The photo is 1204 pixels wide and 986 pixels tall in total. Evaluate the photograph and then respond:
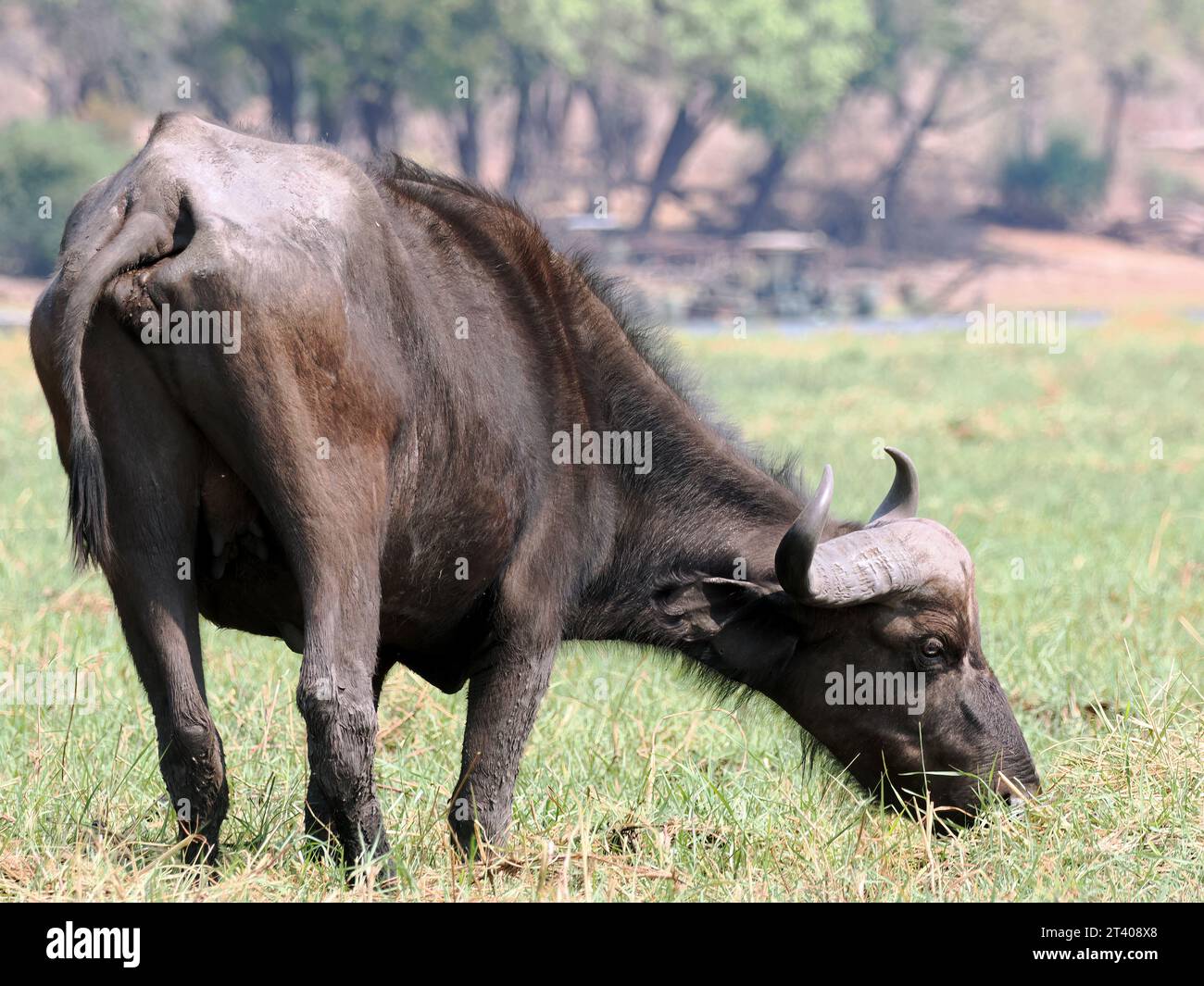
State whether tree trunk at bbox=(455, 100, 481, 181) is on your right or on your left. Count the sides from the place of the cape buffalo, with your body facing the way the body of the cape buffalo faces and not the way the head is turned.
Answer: on your left

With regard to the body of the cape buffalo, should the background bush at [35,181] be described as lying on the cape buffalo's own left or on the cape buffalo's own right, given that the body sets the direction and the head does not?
on the cape buffalo's own left

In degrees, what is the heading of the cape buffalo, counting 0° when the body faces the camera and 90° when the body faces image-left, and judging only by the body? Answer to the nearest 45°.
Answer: approximately 225°

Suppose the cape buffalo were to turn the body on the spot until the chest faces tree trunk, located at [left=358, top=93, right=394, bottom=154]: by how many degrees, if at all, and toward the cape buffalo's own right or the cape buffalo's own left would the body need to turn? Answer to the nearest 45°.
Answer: approximately 45° to the cape buffalo's own left

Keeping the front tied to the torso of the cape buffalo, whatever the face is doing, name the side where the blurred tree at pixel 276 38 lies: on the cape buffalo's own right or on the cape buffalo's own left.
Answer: on the cape buffalo's own left
